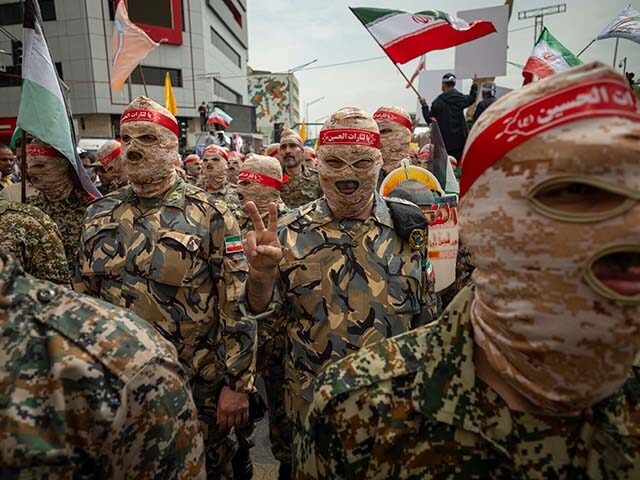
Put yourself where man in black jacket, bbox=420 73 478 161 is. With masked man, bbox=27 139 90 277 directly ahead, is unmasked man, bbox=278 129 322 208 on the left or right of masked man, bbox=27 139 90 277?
right

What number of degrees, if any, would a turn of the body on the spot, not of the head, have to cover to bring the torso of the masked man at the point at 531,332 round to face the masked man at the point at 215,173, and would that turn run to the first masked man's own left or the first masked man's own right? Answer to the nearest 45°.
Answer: approximately 180°

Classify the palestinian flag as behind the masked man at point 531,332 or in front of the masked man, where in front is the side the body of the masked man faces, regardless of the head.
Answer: behind

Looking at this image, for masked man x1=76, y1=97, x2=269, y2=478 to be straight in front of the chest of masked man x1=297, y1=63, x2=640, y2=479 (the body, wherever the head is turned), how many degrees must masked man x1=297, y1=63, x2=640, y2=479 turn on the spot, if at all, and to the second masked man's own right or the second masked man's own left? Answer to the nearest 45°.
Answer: approximately 180°

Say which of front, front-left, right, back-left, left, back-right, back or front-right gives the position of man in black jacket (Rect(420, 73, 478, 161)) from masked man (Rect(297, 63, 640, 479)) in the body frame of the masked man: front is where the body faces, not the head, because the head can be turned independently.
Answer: back-left

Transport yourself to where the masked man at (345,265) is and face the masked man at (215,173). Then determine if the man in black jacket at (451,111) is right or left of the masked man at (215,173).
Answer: right

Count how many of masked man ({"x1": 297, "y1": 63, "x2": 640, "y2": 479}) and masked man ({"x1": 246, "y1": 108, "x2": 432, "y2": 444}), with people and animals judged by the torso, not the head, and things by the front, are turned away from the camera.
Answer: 0

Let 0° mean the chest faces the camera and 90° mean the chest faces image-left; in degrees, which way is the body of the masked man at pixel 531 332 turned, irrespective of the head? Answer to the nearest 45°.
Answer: approximately 315°

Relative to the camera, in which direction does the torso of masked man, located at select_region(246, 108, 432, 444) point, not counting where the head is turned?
toward the camera
